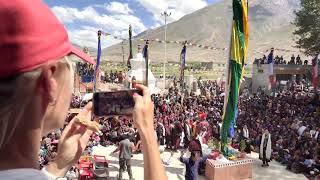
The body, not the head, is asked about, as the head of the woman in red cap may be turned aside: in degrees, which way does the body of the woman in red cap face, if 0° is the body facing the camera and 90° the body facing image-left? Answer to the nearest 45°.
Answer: approximately 225°

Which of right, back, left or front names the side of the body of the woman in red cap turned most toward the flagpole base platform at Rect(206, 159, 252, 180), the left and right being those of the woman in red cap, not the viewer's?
front

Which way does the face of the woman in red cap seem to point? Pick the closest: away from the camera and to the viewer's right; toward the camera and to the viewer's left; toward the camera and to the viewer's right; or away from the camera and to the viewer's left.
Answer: away from the camera and to the viewer's right
